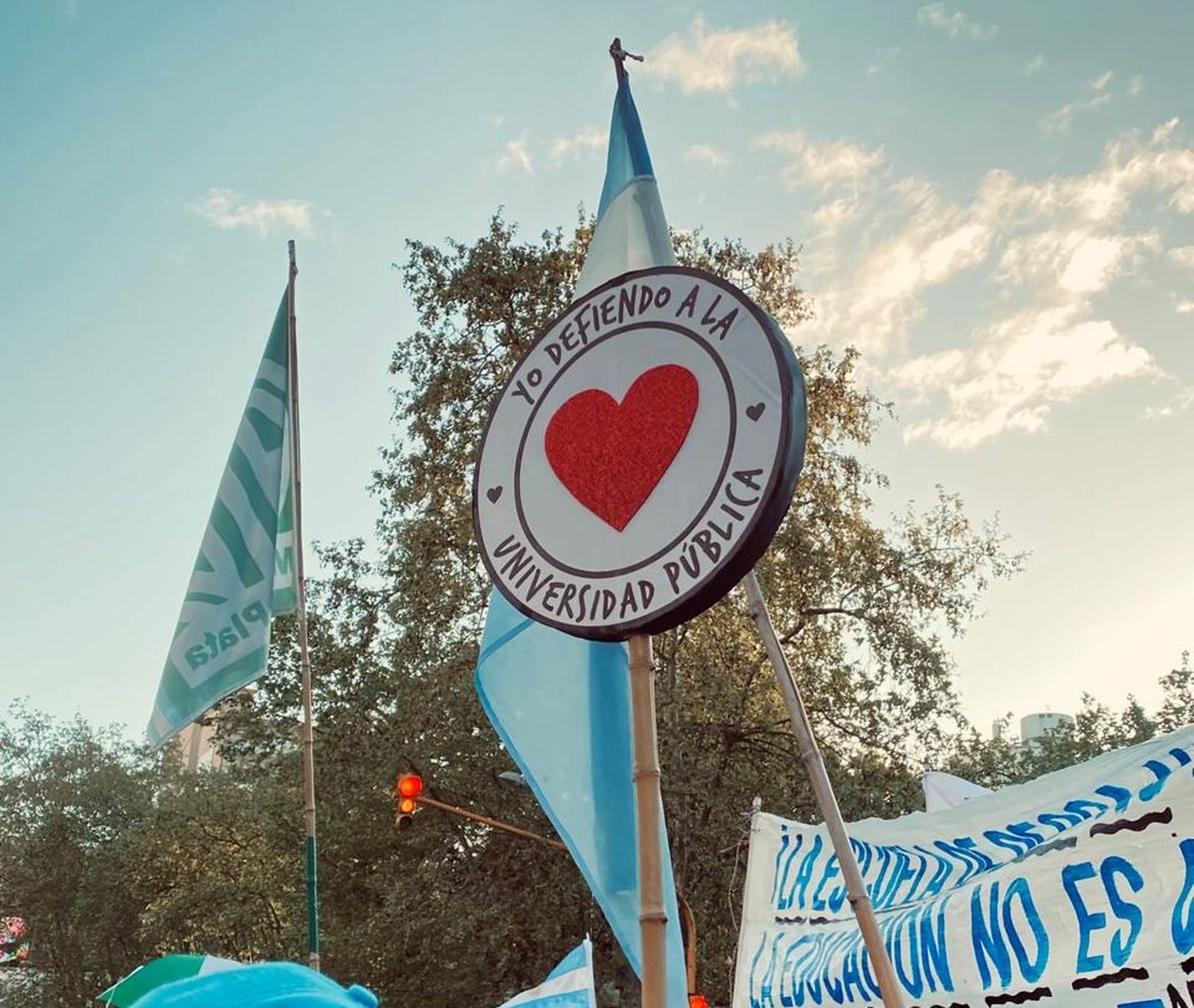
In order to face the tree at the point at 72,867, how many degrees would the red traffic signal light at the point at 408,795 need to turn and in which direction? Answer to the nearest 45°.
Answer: approximately 135° to its right

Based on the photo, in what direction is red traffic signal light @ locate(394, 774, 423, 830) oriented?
toward the camera

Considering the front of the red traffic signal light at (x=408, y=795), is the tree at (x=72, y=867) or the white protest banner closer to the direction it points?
the white protest banner

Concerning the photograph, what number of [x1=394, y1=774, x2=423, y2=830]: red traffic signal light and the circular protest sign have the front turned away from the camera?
0

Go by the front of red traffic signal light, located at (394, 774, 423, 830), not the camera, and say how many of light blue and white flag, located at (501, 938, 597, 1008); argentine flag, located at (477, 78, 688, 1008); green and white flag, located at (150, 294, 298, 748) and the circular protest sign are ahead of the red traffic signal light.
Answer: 4

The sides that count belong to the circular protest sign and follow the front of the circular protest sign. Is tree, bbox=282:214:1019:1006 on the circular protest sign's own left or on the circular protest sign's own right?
on the circular protest sign's own right

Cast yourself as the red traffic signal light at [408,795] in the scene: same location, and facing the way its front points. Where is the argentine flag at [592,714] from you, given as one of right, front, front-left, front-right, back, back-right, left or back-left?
front

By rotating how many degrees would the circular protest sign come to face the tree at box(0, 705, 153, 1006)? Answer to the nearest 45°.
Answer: approximately 90° to its right

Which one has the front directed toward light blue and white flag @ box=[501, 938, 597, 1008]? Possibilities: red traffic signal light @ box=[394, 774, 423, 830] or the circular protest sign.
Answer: the red traffic signal light

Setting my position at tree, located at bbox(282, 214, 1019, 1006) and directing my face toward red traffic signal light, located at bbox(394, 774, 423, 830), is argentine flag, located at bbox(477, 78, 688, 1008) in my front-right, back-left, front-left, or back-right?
front-left

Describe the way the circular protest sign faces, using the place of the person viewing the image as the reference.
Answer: facing the viewer and to the left of the viewer

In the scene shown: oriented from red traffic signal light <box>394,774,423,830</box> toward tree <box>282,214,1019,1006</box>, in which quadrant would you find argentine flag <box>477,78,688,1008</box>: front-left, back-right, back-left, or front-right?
back-right

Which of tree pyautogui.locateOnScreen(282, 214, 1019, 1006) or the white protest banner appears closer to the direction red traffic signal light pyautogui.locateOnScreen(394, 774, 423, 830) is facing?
the white protest banner

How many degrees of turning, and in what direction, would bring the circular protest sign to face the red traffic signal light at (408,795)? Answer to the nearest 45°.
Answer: approximately 135° to its right

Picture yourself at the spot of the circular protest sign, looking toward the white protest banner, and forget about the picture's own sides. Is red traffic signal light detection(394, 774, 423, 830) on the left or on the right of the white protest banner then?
left

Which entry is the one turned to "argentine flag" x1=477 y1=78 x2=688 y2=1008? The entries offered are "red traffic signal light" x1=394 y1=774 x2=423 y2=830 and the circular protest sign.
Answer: the red traffic signal light
